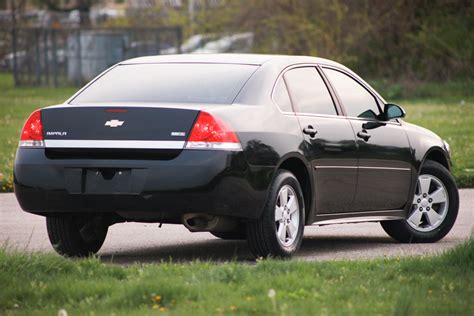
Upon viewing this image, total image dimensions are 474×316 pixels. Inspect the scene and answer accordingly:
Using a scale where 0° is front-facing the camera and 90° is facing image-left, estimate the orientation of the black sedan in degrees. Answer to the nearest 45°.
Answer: approximately 225°

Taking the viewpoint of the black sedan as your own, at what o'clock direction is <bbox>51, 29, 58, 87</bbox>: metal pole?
The metal pole is roughly at 10 o'clock from the black sedan.

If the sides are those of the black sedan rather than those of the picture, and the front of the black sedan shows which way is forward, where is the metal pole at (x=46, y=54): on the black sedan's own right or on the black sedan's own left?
on the black sedan's own left

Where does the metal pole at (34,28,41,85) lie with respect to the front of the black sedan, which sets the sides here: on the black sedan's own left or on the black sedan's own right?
on the black sedan's own left

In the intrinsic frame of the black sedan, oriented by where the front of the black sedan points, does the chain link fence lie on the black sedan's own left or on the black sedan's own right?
on the black sedan's own left
